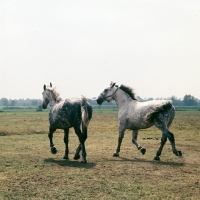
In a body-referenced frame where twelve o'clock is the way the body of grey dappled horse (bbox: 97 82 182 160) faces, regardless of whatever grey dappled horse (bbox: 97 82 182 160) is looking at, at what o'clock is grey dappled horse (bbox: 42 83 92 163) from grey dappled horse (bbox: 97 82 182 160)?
grey dappled horse (bbox: 42 83 92 163) is roughly at 11 o'clock from grey dappled horse (bbox: 97 82 182 160).

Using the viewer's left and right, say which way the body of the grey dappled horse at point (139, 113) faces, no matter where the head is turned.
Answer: facing to the left of the viewer

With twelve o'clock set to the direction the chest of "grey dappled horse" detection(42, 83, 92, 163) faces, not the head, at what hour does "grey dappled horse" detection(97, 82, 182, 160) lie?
"grey dappled horse" detection(97, 82, 182, 160) is roughly at 4 o'clock from "grey dappled horse" detection(42, 83, 92, 163).
